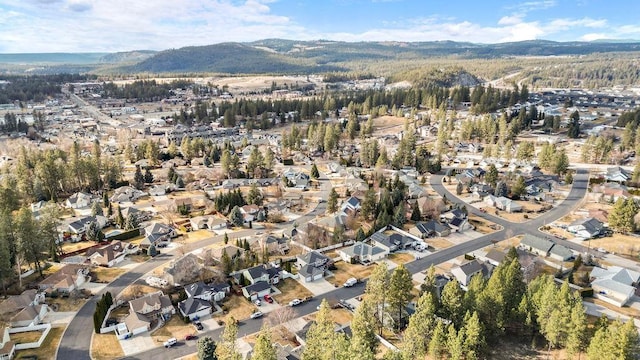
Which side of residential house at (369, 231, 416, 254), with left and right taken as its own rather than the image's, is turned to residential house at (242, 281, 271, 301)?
right

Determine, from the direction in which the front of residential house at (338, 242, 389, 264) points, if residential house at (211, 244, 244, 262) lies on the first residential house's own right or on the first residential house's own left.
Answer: on the first residential house's own right

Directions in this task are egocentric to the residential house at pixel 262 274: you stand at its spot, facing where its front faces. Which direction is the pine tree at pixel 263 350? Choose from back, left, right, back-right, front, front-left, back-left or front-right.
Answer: front-right

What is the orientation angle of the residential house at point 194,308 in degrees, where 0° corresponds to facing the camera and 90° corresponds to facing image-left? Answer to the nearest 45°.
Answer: approximately 315°

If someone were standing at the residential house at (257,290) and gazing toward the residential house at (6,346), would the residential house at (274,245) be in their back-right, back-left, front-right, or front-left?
back-right

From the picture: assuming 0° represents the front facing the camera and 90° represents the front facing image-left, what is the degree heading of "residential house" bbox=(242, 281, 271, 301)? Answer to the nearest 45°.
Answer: approximately 315°

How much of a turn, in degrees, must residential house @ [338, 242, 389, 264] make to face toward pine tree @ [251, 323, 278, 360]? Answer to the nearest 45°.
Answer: approximately 45° to its right

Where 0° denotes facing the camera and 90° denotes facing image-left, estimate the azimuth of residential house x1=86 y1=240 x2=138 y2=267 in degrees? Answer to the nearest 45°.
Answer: approximately 315°
